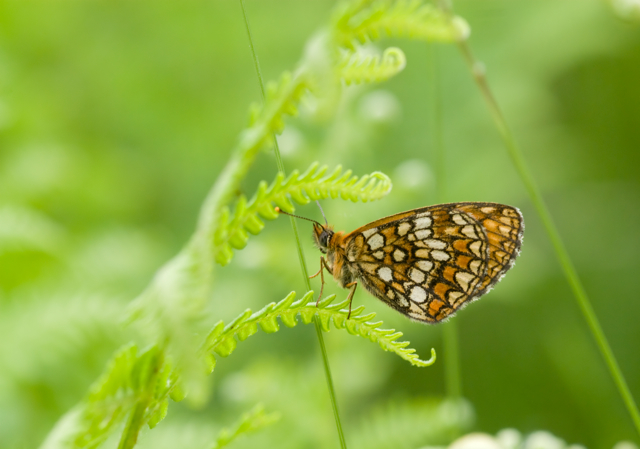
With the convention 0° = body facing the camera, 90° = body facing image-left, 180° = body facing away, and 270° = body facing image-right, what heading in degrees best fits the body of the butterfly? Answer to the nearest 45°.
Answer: approximately 90°

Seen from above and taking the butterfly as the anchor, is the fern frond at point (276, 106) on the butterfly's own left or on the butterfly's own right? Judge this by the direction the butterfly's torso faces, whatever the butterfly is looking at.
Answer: on the butterfly's own left

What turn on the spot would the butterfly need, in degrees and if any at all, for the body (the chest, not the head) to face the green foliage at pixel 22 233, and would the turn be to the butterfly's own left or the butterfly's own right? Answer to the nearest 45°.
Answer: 0° — it already faces it

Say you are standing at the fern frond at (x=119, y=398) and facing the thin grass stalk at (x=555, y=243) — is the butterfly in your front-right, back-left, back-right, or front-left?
front-left

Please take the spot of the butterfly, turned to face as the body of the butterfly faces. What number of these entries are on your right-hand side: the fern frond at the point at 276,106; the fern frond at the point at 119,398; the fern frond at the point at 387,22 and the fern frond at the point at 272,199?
0
